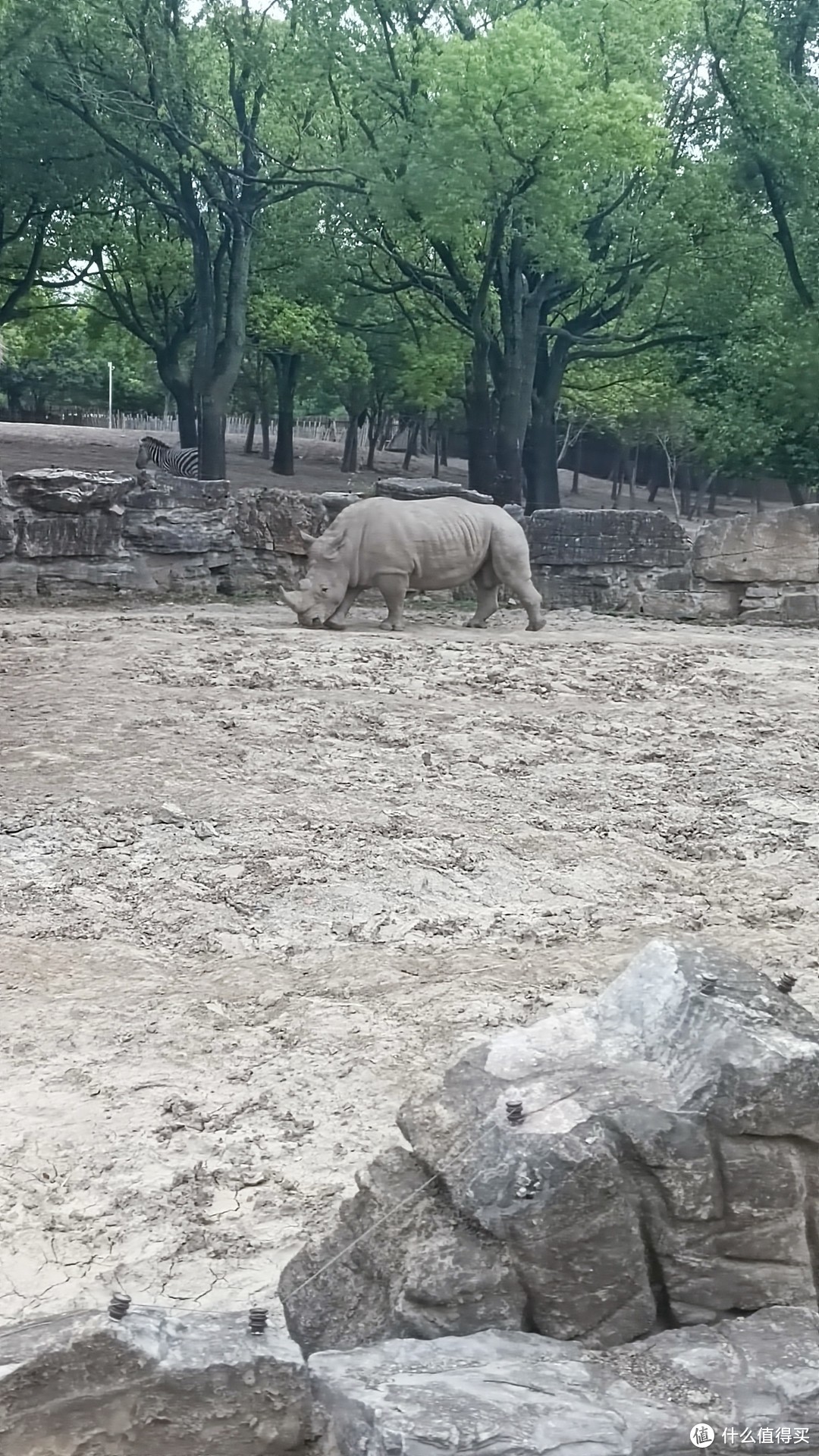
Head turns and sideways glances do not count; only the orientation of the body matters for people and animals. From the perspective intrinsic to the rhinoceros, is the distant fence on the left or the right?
on its right

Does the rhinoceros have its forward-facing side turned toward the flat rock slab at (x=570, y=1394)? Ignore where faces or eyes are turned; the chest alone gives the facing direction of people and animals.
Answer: no

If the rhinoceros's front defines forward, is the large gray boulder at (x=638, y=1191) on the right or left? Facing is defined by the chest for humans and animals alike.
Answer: on its left

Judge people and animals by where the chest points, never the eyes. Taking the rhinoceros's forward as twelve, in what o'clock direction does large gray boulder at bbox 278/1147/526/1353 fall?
The large gray boulder is roughly at 9 o'clock from the rhinoceros.

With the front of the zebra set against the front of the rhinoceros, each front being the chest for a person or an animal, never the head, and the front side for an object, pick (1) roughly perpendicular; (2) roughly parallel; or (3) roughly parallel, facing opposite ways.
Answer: roughly parallel

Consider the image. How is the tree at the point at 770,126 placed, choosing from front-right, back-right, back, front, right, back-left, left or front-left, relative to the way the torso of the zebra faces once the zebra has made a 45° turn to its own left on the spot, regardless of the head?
left

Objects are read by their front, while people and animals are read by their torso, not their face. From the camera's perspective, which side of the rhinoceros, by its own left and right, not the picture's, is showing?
left

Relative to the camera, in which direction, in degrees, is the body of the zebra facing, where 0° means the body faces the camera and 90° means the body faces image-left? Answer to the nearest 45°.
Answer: approximately 90°

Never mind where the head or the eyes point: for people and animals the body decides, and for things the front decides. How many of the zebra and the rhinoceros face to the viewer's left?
2

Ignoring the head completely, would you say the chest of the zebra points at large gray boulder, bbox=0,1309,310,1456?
no

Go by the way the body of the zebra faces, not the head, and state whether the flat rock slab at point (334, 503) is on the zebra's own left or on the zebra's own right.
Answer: on the zebra's own left

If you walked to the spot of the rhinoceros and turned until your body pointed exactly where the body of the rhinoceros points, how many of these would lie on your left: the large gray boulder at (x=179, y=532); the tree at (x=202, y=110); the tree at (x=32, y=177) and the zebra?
0

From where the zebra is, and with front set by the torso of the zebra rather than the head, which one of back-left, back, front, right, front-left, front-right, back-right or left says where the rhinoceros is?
left

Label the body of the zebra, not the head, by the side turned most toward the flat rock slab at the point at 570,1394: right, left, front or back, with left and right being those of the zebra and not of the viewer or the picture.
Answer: left

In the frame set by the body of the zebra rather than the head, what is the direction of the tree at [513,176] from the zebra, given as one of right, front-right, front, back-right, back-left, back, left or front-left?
back-left

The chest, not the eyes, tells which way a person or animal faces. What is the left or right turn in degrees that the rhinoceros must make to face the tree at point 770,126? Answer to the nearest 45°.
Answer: approximately 135° to its right
